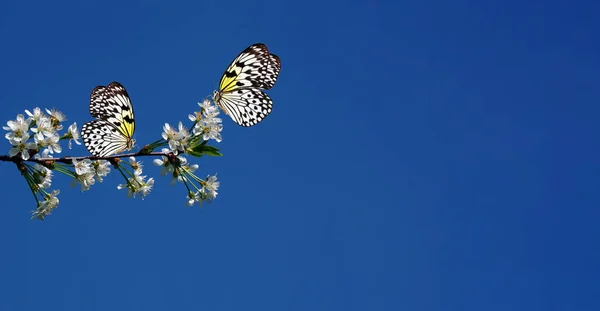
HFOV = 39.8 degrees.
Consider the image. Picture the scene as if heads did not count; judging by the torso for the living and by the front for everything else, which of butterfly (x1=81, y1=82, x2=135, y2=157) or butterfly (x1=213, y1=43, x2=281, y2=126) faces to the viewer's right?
butterfly (x1=81, y1=82, x2=135, y2=157)

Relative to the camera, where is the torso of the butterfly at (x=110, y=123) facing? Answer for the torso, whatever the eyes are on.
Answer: to the viewer's right

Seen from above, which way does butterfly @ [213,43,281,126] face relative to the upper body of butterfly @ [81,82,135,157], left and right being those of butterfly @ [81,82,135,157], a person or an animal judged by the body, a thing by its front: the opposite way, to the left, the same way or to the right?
the opposite way

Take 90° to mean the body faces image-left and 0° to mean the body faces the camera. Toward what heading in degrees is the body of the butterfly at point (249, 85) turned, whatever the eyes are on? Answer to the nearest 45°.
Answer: approximately 90°

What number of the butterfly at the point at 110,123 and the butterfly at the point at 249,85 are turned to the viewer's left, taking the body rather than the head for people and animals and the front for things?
1
